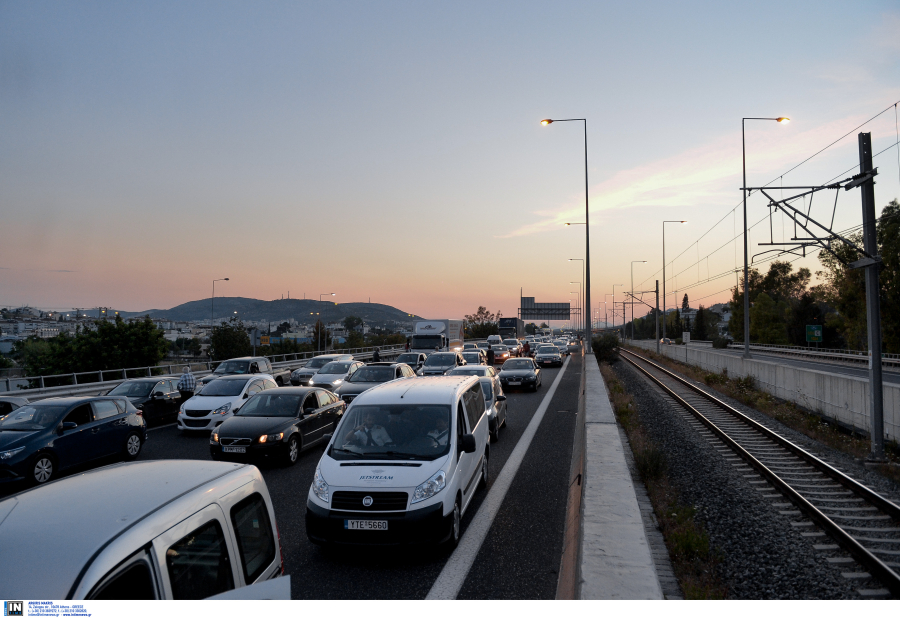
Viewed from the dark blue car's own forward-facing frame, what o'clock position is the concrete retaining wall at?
The concrete retaining wall is roughly at 8 o'clock from the dark blue car.

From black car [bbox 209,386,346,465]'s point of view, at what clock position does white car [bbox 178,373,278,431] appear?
The white car is roughly at 4 o'clock from the black car.

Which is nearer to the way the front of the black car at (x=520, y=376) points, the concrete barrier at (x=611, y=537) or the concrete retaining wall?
the concrete barrier

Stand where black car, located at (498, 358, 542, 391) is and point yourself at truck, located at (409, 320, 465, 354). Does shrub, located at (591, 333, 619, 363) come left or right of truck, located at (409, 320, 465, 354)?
right

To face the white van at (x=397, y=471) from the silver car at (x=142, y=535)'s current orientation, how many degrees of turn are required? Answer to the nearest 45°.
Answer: approximately 180°

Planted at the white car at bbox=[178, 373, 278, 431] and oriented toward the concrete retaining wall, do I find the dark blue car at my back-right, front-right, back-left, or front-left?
back-right

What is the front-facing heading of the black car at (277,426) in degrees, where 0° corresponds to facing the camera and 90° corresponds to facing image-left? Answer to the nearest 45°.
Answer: approximately 45°

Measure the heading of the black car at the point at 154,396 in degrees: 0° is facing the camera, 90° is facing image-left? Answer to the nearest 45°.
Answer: approximately 45°

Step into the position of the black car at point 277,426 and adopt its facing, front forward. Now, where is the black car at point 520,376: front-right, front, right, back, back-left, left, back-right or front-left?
back

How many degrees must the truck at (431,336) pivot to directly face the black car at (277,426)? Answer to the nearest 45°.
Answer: approximately 45° to its left

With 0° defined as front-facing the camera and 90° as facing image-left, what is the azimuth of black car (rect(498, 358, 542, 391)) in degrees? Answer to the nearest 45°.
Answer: approximately 0°

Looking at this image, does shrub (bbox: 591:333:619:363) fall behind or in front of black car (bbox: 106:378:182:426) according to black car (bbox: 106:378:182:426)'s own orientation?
behind
